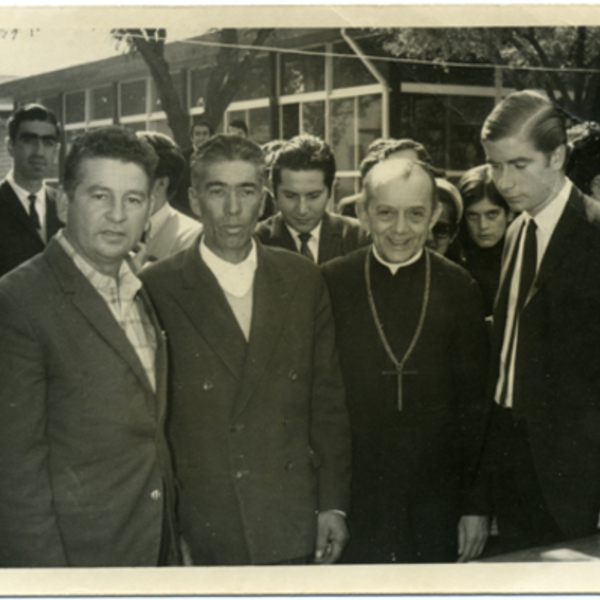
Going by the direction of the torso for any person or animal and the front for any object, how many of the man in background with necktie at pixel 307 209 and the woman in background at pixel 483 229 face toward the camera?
2

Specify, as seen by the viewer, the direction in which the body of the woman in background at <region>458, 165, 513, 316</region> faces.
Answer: toward the camera
